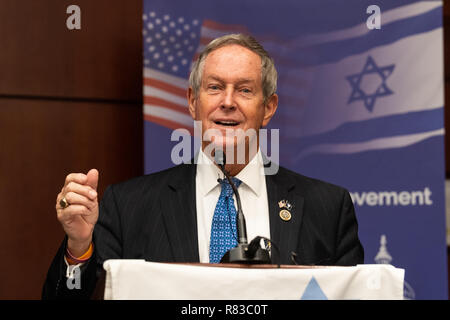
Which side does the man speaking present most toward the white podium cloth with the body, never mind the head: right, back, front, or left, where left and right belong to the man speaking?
front

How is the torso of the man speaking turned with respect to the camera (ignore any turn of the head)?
toward the camera
